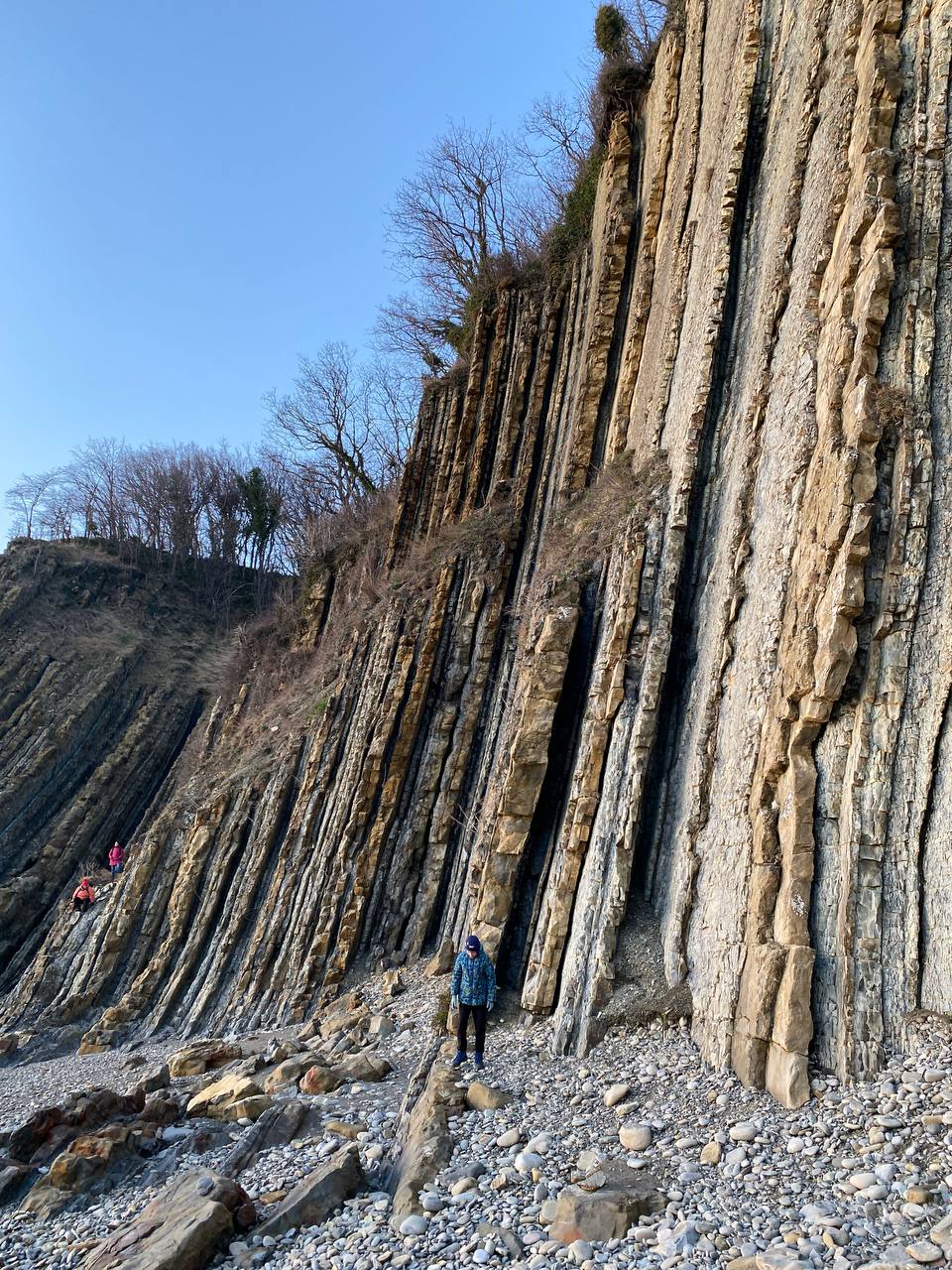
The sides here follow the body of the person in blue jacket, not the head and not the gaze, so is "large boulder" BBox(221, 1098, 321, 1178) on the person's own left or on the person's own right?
on the person's own right

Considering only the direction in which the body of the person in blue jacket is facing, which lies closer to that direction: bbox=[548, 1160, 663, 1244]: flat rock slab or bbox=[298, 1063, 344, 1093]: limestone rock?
the flat rock slab

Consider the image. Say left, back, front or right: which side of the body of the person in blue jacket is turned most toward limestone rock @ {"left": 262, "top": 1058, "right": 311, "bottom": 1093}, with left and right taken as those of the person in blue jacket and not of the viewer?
right

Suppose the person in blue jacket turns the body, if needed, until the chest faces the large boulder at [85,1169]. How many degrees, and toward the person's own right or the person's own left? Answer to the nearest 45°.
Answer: approximately 90° to the person's own right

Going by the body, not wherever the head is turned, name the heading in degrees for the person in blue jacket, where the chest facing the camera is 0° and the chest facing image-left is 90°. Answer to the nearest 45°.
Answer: approximately 0°

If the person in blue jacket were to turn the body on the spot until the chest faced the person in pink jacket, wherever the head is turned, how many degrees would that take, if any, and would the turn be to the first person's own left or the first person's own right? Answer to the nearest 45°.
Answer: approximately 135° to the first person's own right

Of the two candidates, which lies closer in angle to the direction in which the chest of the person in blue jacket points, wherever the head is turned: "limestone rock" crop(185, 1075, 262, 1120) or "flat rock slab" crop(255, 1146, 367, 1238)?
the flat rock slab
